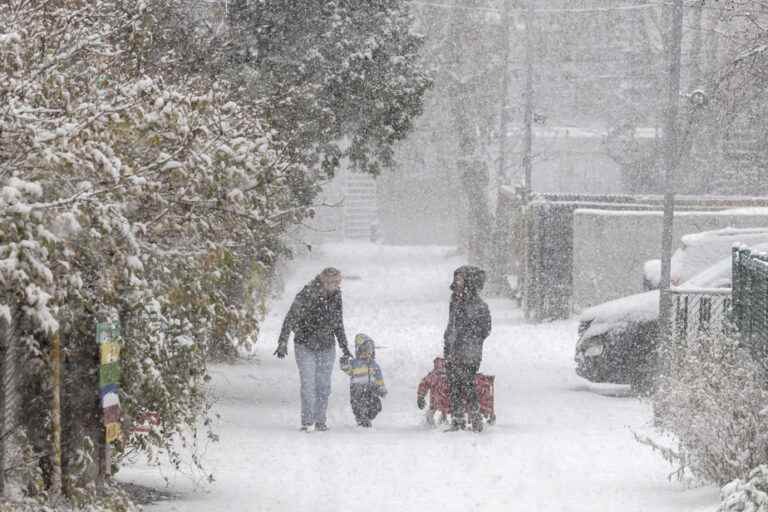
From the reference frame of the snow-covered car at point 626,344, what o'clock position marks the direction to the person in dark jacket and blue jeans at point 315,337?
The person in dark jacket and blue jeans is roughly at 12 o'clock from the snow-covered car.

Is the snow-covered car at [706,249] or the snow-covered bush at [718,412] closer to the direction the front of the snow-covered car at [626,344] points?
the snow-covered bush

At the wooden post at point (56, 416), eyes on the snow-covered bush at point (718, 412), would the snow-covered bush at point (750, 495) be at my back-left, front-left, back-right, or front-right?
front-right

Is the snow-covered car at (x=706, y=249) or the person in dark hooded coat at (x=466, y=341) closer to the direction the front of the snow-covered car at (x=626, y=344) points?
the person in dark hooded coat

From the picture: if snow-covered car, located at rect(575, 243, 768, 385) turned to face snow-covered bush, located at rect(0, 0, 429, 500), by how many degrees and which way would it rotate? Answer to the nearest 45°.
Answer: approximately 45° to its left

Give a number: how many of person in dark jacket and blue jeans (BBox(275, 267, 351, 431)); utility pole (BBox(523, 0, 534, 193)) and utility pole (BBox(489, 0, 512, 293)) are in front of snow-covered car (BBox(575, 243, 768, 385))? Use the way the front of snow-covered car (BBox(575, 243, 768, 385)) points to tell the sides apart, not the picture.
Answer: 1

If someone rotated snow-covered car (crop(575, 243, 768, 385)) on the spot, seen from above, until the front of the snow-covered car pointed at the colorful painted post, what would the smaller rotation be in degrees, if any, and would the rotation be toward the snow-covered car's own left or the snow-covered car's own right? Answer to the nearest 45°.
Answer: approximately 45° to the snow-covered car's own left

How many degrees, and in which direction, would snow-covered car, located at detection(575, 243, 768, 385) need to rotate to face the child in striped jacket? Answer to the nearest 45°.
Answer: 0° — it already faces them

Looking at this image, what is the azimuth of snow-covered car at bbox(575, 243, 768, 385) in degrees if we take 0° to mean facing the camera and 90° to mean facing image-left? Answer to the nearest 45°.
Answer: approximately 45°

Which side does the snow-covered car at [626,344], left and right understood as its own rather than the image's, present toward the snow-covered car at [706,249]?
back

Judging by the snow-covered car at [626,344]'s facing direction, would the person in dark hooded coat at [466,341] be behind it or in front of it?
in front
